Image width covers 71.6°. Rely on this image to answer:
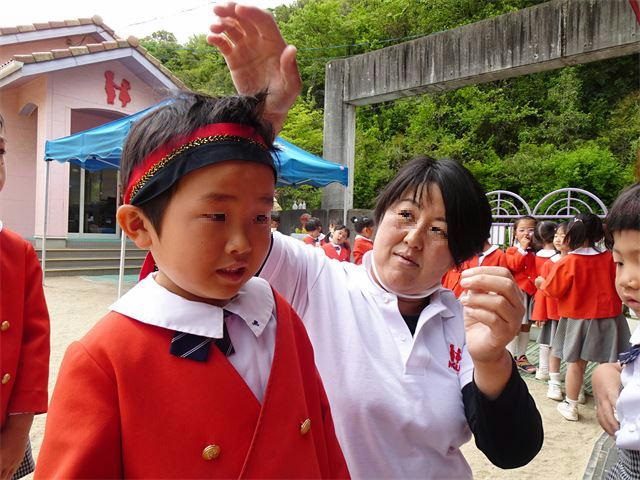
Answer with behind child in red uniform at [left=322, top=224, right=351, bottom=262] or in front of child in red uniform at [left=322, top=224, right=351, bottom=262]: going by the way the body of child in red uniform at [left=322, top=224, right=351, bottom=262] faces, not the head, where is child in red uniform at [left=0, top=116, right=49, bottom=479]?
in front

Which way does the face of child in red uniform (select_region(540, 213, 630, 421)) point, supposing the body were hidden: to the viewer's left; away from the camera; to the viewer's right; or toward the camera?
away from the camera

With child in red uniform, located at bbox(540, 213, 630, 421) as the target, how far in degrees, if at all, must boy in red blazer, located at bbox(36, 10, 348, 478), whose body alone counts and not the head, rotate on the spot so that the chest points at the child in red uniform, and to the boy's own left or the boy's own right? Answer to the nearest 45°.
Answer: approximately 90° to the boy's own left

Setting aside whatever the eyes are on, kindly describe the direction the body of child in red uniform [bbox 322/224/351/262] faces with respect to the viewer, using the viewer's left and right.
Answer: facing the viewer

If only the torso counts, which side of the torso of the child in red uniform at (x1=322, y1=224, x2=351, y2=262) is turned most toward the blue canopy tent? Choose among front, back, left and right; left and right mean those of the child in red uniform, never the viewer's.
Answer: right

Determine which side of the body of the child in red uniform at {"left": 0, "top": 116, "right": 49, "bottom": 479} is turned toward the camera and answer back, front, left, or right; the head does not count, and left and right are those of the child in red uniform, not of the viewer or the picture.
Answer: front

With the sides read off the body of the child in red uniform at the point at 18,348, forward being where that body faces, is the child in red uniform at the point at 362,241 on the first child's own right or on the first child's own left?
on the first child's own left

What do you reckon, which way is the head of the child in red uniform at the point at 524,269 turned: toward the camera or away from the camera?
toward the camera

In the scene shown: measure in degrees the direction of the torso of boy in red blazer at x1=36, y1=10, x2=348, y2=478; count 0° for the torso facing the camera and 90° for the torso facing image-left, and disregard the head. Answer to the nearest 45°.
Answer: approximately 315°

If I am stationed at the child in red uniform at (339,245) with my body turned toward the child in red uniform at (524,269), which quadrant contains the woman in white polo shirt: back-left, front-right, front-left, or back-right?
front-right

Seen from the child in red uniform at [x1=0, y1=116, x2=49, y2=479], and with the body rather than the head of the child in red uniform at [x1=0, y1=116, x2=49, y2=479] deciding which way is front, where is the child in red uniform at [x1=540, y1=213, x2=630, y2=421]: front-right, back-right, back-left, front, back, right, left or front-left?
left

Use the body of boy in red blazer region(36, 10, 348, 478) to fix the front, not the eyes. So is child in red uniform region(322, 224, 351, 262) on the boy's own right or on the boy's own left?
on the boy's own left

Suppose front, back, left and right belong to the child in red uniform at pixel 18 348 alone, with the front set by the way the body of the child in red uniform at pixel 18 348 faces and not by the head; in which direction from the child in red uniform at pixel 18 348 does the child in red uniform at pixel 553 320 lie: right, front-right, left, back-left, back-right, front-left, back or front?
left

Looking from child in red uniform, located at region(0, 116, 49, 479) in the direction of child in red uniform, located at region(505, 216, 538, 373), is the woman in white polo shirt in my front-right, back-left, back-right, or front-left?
front-right
